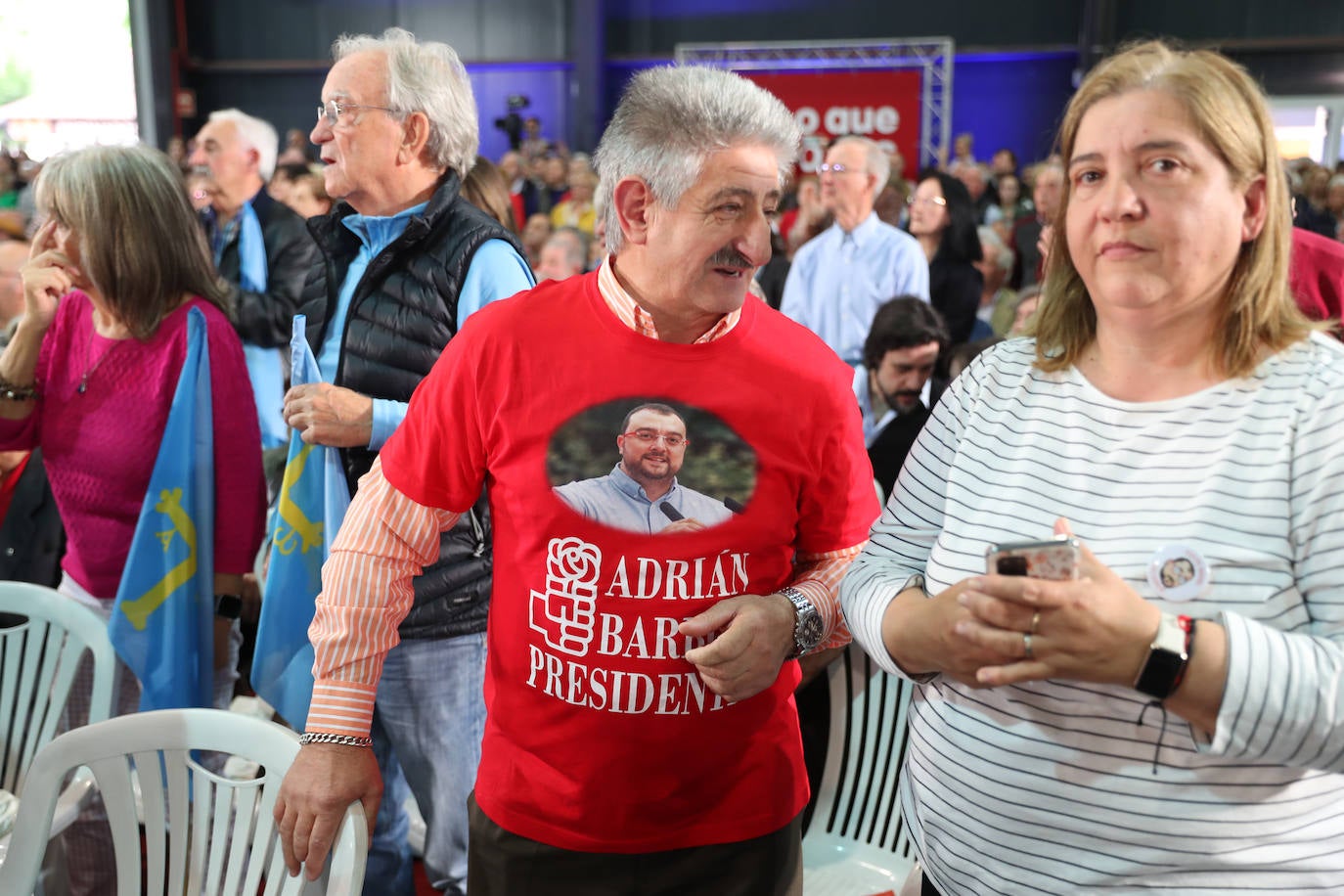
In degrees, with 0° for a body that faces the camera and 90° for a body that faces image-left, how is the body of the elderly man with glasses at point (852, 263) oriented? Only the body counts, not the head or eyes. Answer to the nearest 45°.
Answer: approximately 45°

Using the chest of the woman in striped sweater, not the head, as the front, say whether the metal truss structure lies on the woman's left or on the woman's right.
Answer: on the woman's right

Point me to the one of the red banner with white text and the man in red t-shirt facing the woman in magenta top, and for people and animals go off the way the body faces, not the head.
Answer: the red banner with white text

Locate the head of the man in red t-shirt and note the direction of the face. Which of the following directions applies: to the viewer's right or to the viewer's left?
to the viewer's right

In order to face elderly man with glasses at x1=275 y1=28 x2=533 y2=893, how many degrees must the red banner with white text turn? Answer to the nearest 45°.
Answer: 0° — it already faces them

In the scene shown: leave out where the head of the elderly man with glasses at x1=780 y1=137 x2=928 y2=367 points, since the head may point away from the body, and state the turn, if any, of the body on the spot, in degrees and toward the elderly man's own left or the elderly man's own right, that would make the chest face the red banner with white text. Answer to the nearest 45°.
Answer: approximately 135° to the elderly man's own right

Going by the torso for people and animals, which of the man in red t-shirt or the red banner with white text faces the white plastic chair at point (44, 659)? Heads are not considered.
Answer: the red banner with white text
